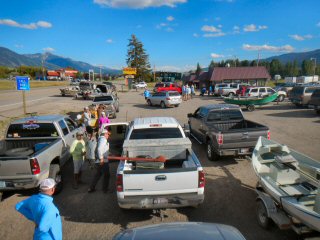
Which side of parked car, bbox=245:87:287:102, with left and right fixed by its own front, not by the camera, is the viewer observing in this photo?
right

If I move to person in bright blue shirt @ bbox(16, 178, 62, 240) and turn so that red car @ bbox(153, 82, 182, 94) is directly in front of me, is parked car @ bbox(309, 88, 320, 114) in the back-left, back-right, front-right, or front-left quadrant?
front-right

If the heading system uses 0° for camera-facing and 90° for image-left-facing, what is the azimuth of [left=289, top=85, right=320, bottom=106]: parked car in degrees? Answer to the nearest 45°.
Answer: approximately 225°

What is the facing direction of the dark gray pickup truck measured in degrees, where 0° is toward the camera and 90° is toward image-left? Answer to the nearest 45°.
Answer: approximately 135°

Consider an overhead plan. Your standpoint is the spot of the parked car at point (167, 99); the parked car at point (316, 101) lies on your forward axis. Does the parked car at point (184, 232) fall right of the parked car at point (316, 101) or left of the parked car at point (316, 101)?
right

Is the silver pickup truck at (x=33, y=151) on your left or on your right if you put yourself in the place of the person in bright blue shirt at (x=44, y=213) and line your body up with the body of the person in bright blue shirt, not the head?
on your left

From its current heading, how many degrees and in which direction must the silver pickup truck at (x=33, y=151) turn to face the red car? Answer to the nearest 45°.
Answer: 0° — it already faces it

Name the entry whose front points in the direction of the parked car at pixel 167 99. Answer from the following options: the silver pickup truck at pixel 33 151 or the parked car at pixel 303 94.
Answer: the silver pickup truck

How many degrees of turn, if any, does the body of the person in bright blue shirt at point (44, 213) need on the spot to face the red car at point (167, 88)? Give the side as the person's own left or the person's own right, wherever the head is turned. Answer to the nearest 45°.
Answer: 0° — they already face it

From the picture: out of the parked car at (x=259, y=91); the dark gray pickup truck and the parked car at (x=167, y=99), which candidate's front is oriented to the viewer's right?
the parked car at (x=259, y=91)

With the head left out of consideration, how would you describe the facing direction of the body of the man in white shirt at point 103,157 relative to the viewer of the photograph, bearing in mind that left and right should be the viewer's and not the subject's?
facing to the right of the viewer

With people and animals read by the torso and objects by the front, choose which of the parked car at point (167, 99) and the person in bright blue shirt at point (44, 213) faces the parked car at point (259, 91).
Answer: the person in bright blue shirt

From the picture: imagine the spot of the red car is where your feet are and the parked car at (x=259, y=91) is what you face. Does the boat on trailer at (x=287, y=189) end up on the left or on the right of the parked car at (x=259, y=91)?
right

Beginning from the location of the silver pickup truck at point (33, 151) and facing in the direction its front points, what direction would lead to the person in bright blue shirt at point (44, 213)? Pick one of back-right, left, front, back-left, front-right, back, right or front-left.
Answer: back-right

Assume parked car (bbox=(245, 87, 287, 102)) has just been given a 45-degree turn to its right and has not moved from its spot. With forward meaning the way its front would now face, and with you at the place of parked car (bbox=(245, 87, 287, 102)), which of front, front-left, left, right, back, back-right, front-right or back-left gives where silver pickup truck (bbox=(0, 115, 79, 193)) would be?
front-right

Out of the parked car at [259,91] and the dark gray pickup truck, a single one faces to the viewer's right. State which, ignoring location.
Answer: the parked car

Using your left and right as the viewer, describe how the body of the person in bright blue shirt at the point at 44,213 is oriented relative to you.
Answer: facing away from the viewer and to the right of the viewer

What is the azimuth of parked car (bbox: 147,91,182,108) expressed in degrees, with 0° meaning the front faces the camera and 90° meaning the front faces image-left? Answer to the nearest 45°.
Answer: approximately 135°

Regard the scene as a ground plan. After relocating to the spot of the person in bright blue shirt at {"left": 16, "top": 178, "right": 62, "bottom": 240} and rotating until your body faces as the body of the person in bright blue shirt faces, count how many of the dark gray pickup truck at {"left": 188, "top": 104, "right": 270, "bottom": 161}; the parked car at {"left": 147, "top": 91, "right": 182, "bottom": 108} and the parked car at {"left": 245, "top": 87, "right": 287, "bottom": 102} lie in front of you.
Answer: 3
